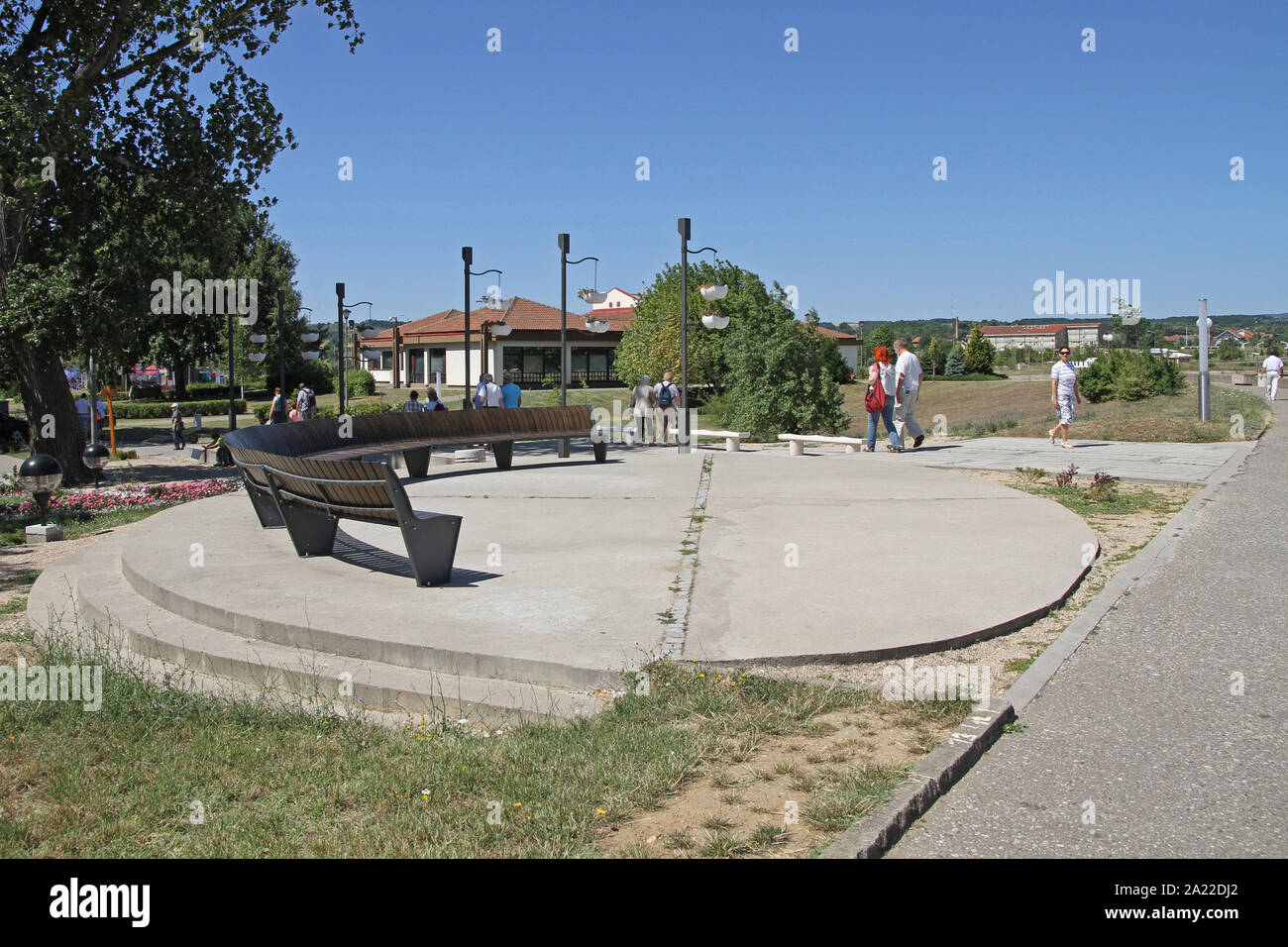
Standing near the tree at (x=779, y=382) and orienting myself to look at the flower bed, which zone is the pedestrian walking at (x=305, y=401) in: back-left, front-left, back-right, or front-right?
front-right

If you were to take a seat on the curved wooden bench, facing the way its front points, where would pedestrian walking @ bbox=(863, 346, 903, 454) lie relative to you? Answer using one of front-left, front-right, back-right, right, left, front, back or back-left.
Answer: front-left

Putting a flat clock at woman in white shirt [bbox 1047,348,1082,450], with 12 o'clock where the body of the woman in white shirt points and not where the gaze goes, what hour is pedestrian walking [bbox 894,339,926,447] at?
The pedestrian walking is roughly at 4 o'clock from the woman in white shirt.

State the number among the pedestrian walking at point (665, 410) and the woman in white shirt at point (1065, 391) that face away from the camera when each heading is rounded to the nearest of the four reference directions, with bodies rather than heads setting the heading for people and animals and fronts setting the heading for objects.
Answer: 1

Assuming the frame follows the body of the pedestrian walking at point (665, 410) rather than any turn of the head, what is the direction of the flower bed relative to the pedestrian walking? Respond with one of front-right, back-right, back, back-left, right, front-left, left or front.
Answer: back-left

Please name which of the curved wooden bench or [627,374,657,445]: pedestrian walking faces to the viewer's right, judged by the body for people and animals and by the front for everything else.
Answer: the curved wooden bench

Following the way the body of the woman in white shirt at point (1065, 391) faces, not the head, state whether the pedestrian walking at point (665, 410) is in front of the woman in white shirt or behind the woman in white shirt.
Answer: behind

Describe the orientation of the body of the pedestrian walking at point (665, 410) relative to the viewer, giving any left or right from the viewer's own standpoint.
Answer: facing away from the viewer

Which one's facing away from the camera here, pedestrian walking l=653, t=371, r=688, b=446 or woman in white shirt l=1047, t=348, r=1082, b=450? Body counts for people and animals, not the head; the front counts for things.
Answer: the pedestrian walking

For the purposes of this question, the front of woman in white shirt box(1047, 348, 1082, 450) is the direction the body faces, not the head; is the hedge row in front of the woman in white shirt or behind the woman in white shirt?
behind

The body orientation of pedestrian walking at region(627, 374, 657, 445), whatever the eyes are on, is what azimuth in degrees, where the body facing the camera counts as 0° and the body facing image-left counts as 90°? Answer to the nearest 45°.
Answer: approximately 180°

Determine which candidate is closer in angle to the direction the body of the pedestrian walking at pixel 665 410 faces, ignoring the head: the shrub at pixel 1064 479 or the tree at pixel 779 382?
the tree
